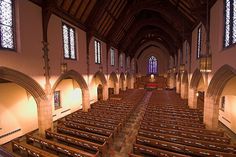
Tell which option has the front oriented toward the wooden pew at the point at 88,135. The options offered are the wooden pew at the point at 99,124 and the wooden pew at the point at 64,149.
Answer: the wooden pew at the point at 64,149

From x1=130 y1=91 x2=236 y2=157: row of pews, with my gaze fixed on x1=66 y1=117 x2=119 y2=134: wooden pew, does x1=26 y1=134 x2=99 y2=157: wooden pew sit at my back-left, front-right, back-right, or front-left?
front-left

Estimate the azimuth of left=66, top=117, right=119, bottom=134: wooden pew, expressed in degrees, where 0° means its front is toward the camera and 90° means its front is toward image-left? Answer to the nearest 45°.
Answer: approximately 225°

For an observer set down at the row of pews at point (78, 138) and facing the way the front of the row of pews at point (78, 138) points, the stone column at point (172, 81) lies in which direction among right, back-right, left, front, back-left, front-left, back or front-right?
front

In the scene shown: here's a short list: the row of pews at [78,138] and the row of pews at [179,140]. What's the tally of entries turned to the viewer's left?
0

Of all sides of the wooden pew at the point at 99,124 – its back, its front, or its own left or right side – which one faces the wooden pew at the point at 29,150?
back

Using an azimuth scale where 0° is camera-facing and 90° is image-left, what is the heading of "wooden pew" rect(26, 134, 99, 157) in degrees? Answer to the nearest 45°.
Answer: approximately 225°

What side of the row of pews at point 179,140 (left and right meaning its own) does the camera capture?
back

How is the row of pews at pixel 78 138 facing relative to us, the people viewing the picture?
facing away from the viewer and to the right of the viewer

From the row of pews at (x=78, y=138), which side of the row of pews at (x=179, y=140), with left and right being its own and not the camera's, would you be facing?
left

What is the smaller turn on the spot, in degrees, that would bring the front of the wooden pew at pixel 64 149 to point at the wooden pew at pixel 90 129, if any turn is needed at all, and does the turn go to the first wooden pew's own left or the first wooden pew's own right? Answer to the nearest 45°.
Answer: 0° — it already faces it

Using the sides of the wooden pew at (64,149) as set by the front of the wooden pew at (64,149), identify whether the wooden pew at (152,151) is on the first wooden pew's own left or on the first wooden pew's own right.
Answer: on the first wooden pew's own right

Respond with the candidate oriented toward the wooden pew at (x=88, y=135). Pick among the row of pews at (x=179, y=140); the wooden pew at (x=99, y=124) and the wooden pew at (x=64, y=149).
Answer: the wooden pew at (x=64, y=149)

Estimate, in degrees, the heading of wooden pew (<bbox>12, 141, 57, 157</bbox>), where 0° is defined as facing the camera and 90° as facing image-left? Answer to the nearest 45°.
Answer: approximately 225°
